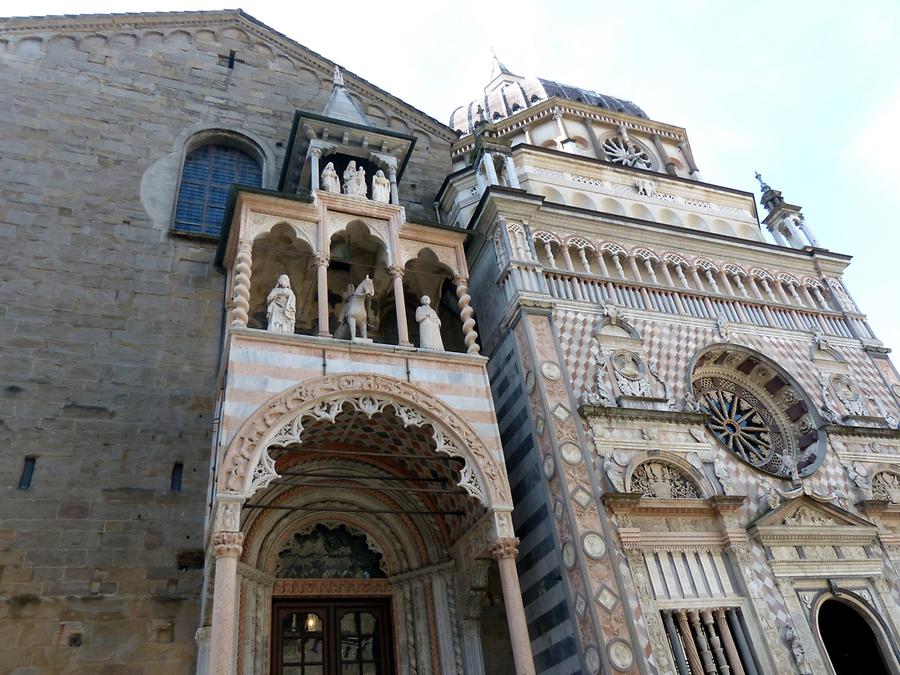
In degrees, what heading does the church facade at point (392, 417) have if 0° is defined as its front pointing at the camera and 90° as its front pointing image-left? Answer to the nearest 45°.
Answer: approximately 0°
